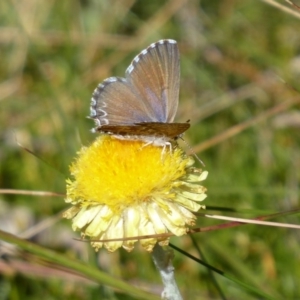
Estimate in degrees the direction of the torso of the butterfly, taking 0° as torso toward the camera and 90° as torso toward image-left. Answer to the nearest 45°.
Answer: approximately 270°
